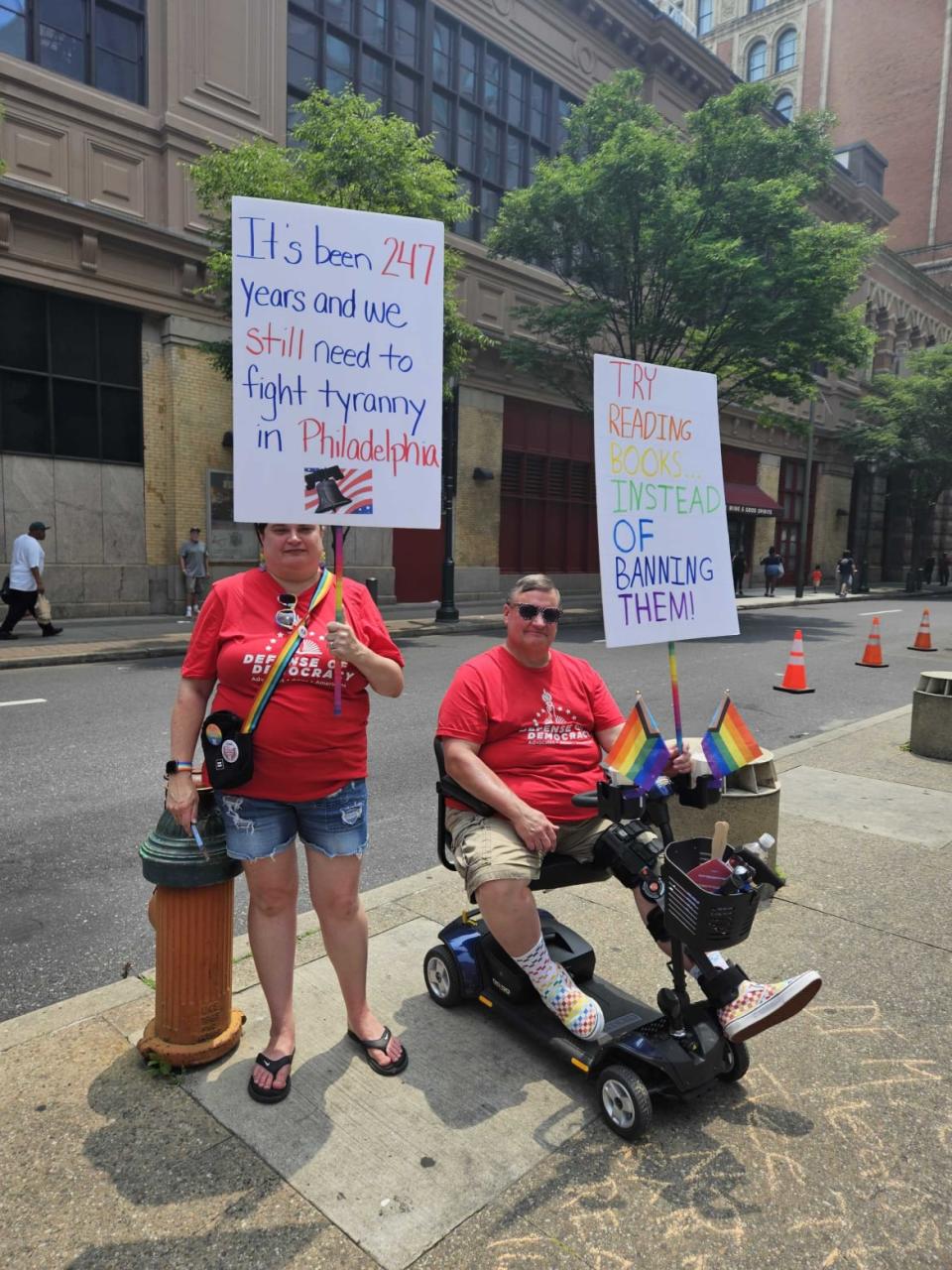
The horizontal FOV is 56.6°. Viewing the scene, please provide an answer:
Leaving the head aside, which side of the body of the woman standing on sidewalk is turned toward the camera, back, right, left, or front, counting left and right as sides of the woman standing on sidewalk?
front

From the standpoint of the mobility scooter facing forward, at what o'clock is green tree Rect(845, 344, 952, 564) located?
The green tree is roughly at 8 o'clock from the mobility scooter.

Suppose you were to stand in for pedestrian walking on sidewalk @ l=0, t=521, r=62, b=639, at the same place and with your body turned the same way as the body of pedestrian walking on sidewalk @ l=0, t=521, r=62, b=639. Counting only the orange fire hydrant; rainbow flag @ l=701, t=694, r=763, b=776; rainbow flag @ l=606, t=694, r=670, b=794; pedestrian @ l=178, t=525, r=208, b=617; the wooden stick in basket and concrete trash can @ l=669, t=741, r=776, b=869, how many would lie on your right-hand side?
5

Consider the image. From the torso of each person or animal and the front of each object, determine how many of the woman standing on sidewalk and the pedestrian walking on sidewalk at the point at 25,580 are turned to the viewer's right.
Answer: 1

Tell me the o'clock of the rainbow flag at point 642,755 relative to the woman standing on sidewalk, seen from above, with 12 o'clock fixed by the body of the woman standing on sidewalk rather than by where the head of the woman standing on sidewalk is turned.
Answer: The rainbow flag is roughly at 9 o'clock from the woman standing on sidewalk.

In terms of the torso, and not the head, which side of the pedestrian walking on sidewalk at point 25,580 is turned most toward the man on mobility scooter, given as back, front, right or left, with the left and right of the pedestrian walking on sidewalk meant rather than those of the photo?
right

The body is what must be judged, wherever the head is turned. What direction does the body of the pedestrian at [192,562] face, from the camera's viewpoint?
toward the camera

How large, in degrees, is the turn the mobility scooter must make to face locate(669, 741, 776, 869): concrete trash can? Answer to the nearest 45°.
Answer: approximately 135° to its left

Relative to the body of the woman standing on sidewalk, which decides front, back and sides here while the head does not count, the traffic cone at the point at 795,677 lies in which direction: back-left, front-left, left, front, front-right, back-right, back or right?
back-left

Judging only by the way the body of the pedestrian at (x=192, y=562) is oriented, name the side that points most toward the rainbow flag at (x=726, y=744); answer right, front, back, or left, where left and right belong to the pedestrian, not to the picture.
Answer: front
